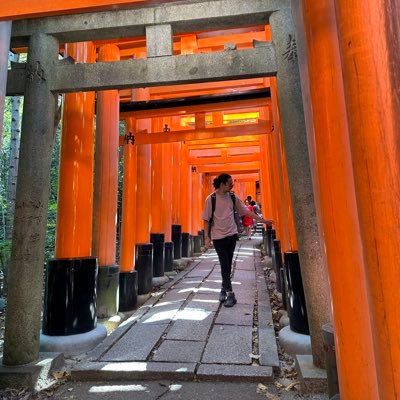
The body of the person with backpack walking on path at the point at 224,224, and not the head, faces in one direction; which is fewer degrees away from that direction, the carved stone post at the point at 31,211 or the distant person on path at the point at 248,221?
the carved stone post

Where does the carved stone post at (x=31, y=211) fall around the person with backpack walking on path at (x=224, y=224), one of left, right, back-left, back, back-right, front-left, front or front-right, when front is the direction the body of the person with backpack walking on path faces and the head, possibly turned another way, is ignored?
front-right

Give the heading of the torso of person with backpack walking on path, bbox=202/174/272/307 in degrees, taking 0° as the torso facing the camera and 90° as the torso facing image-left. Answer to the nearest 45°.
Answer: approximately 0°

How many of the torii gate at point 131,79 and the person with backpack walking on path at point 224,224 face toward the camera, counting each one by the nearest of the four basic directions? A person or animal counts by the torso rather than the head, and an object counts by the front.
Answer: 2

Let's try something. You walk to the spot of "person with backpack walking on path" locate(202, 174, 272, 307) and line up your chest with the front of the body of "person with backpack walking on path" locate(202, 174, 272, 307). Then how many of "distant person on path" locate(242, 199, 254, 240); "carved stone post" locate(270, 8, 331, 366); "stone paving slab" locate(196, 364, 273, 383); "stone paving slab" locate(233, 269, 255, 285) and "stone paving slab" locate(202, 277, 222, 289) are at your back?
3
